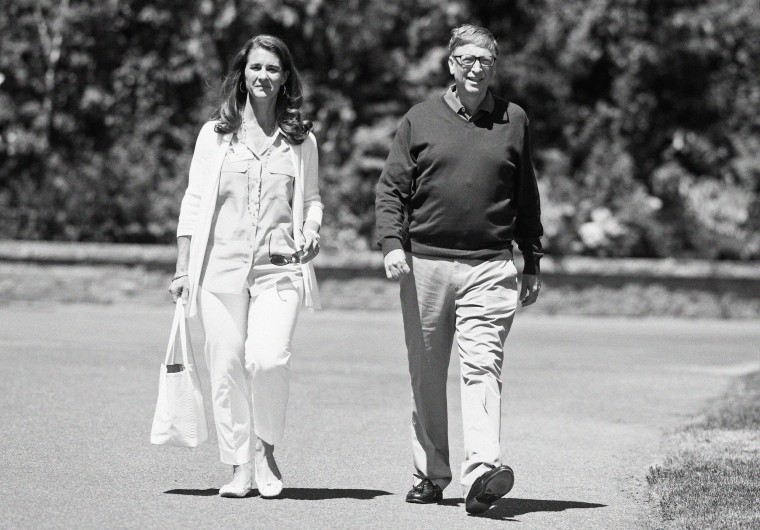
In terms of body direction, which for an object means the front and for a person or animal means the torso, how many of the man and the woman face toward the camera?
2

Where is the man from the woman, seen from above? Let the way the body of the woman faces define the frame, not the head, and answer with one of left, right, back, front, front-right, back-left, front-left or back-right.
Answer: left

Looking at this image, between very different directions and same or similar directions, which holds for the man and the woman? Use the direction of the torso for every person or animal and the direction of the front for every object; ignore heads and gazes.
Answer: same or similar directions

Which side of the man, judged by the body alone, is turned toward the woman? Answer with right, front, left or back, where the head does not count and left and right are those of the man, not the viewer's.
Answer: right

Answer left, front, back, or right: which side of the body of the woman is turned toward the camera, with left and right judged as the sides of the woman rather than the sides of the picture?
front
